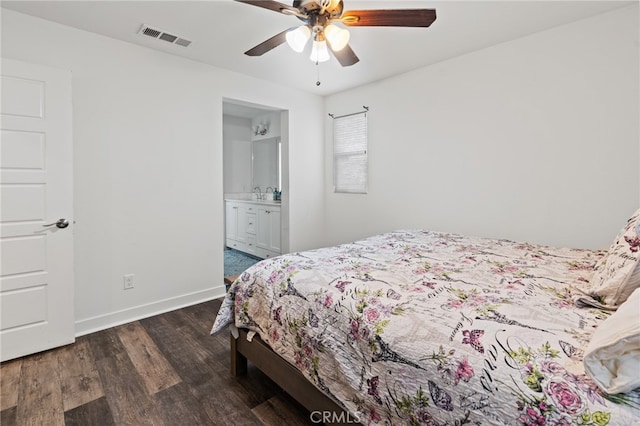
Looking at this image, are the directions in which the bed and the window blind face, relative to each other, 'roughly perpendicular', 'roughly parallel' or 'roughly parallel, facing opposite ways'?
roughly perpendicular

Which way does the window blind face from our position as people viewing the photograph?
facing the viewer and to the left of the viewer

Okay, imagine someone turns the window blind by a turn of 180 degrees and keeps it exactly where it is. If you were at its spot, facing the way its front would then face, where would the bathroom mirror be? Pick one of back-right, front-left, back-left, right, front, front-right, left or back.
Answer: left

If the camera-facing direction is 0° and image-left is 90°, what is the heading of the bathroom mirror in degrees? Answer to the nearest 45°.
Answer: approximately 45°

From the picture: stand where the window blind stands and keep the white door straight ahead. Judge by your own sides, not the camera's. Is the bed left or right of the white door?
left

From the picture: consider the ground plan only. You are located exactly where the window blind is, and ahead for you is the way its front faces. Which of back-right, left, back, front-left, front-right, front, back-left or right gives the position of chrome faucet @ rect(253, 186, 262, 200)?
right

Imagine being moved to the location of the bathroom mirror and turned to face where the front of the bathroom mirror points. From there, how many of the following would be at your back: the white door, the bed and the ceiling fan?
0

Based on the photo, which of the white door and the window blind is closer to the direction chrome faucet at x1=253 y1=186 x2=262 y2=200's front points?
the white door

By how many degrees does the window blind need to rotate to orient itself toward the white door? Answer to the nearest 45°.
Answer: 0° — it already faces it

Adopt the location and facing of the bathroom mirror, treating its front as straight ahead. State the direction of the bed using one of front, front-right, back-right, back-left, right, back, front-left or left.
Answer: front-left

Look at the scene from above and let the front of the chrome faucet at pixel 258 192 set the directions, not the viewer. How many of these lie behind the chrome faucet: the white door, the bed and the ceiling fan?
0

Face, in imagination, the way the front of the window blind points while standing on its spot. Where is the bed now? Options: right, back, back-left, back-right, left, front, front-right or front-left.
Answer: front-left

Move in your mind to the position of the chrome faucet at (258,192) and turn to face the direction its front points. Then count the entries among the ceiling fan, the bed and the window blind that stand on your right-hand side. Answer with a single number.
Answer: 0

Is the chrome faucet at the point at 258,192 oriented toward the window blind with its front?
no

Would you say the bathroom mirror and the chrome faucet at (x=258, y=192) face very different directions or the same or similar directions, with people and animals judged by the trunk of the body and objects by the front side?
same or similar directions

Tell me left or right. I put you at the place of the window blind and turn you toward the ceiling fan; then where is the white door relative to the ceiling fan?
right
